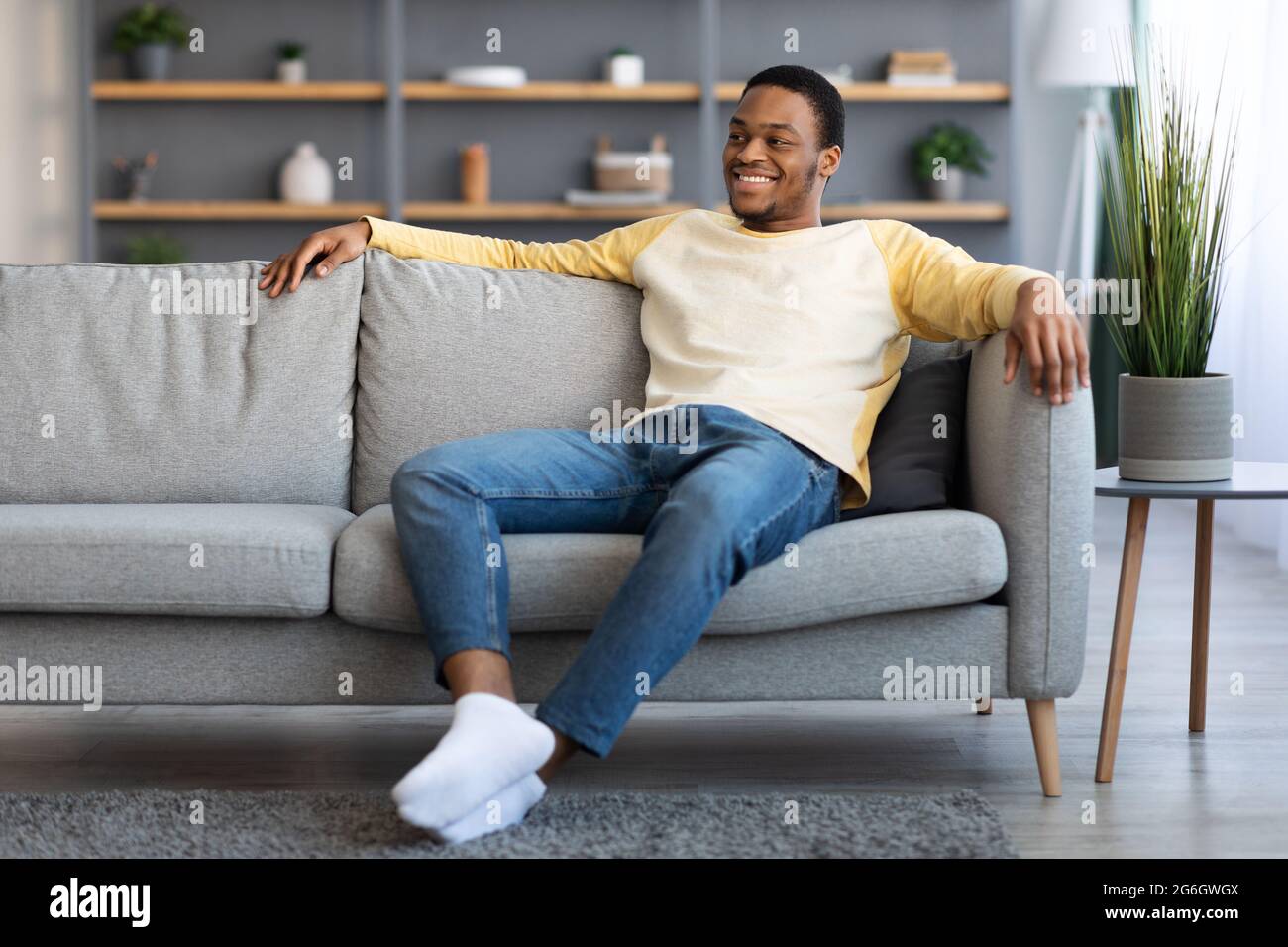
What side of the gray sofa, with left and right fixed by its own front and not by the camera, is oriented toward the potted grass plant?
left

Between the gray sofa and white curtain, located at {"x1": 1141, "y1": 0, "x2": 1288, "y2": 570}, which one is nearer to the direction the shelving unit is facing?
the gray sofa

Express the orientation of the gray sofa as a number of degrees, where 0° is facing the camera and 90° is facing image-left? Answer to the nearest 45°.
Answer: approximately 0°

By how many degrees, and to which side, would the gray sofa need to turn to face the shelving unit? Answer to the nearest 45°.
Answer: approximately 180°

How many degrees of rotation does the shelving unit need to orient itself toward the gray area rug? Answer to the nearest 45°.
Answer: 0° — it already faces it

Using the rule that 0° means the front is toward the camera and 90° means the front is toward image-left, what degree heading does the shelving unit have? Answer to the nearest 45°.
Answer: approximately 0°

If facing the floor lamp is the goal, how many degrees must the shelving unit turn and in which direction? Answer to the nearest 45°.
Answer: approximately 90° to its left

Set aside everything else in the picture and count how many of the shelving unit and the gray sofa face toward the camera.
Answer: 2

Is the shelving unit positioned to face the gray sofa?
yes
